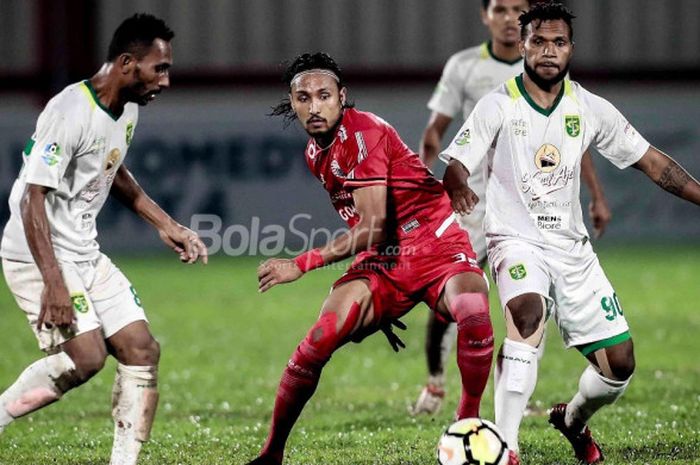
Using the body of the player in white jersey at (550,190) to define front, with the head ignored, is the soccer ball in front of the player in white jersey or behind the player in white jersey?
in front

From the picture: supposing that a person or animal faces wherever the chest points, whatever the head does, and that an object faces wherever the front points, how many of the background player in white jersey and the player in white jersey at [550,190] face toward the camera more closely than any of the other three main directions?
2

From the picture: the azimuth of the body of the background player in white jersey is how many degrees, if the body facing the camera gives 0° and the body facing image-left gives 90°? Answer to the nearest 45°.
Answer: approximately 0°

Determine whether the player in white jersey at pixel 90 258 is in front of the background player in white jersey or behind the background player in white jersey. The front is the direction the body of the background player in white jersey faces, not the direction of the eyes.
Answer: in front

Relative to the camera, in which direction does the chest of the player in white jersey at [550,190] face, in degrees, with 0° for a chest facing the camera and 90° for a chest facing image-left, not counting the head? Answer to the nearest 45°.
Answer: approximately 0°

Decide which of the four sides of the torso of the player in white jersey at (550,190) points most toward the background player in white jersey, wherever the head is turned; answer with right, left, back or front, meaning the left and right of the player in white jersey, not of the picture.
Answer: back

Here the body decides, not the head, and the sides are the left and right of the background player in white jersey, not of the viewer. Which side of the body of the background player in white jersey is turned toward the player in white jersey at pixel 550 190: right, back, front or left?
front

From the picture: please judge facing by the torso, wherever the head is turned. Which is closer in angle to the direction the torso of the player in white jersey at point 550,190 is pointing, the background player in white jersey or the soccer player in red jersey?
the soccer player in red jersey

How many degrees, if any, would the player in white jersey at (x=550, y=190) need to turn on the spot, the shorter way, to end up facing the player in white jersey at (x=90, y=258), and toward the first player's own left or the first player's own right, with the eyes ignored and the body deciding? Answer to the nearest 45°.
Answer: approximately 90° to the first player's own right

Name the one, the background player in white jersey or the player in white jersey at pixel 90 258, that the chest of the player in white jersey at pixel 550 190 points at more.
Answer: the player in white jersey

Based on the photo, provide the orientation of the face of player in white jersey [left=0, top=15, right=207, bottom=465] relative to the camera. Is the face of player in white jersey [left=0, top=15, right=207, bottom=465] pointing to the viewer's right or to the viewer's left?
to the viewer's right

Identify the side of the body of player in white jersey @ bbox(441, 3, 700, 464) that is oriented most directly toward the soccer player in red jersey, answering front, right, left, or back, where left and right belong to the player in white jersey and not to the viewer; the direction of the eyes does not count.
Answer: right
